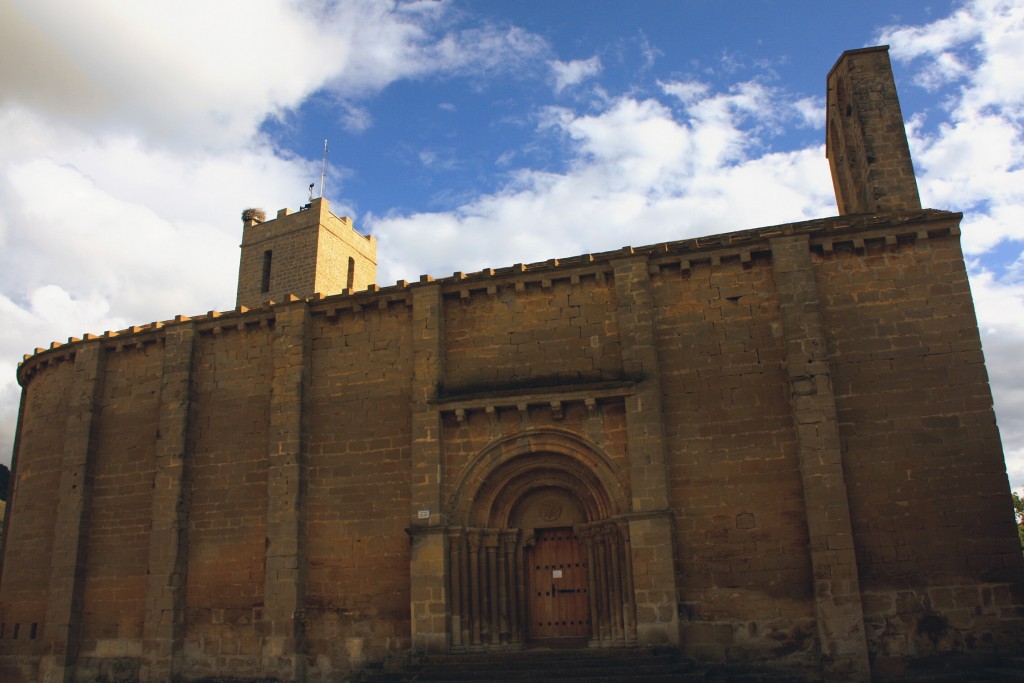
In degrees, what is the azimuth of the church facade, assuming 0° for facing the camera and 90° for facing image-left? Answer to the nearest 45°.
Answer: approximately 0°
